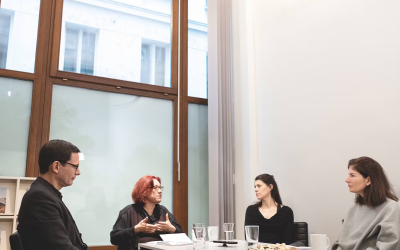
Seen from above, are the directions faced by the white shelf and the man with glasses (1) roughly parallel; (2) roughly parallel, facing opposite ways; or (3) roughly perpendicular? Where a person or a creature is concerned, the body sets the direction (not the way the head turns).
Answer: roughly perpendicular

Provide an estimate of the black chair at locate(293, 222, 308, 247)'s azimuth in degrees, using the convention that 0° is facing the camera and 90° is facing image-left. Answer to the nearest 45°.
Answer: approximately 45°

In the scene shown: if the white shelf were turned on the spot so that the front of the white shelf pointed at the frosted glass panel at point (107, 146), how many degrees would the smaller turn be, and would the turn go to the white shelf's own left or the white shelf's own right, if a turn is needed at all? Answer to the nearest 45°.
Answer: approximately 90° to the white shelf's own left

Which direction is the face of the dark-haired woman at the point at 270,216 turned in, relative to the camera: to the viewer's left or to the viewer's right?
to the viewer's left

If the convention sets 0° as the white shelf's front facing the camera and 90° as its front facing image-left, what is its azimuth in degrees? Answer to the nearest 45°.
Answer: approximately 0°

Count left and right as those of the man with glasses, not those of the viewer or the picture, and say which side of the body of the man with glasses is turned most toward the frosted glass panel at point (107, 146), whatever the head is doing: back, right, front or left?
left

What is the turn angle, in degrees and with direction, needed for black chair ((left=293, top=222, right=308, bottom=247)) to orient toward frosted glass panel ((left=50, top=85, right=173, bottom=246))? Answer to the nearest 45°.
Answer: approximately 45° to its right
